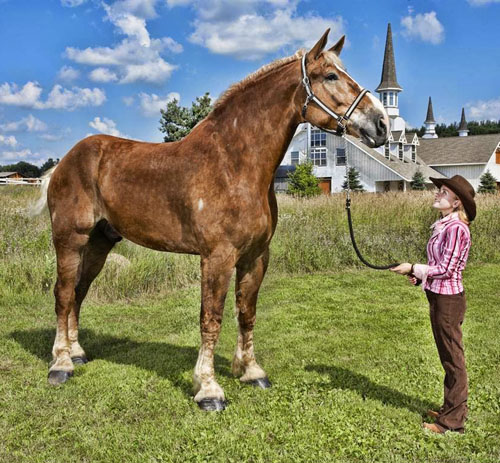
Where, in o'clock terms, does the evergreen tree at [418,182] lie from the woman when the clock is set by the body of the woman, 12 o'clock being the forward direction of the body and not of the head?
The evergreen tree is roughly at 3 o'clock from the woman.

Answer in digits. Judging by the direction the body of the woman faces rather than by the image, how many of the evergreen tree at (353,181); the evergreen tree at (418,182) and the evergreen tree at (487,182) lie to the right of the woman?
3

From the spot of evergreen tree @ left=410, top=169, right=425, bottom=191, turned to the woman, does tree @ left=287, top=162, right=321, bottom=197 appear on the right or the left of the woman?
right

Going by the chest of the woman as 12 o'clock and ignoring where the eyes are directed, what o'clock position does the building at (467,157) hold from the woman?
The building is roughly at 3 o'clock from the woman.

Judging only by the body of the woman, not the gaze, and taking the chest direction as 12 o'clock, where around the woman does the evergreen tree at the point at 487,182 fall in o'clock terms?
The evergreen tree is roughly at 3 o'clock from the woman.

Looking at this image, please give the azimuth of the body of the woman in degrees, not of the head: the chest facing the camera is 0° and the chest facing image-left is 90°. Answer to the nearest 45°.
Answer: approximately 90°

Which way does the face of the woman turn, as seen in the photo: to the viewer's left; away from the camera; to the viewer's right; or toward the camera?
to the viewer's left

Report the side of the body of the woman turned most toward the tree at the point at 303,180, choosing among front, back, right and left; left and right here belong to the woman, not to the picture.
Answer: right

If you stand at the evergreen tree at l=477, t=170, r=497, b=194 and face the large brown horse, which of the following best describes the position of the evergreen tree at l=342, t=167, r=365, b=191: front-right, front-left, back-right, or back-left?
front-right

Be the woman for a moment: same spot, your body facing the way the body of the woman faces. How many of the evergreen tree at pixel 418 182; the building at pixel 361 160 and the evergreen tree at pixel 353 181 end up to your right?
3

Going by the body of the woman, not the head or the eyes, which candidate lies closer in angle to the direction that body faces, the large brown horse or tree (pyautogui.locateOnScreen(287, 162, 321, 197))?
the large brown horse

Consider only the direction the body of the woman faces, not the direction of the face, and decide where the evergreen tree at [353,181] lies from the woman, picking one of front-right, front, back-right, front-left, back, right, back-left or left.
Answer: right

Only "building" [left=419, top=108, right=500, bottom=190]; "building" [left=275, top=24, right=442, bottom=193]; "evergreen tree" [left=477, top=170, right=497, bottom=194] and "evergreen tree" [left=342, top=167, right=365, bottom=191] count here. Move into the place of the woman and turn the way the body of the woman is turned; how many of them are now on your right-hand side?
4

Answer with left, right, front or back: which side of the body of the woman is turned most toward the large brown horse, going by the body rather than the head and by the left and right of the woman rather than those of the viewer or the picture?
front
